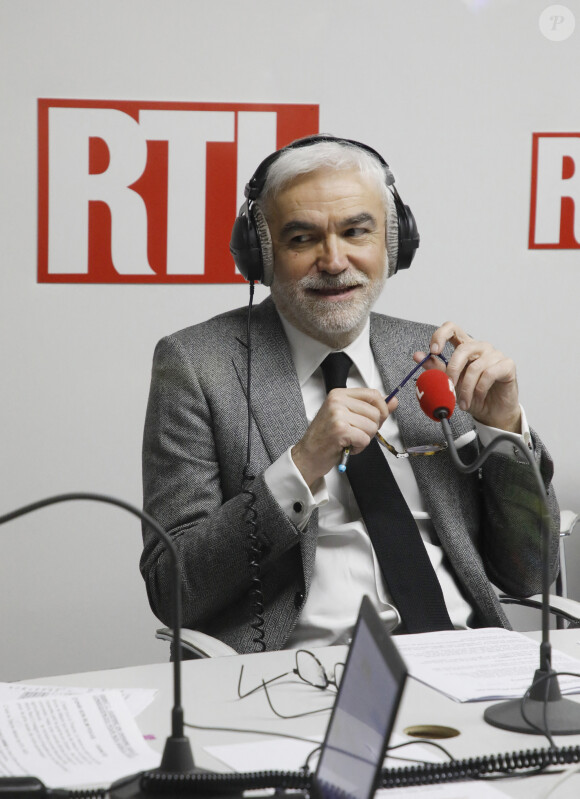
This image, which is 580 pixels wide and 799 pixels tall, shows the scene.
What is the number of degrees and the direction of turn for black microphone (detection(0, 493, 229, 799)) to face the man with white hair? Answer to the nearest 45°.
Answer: approximately 90° to its right

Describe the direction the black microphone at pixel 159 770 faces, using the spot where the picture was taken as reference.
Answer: facing to the left of the viewer
